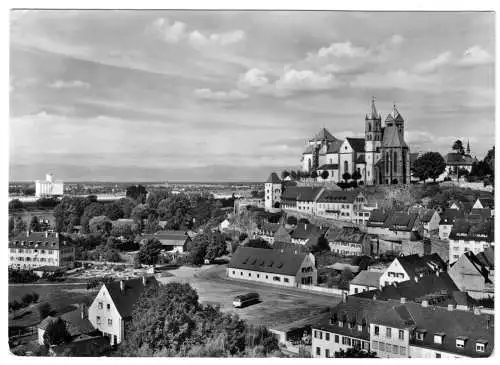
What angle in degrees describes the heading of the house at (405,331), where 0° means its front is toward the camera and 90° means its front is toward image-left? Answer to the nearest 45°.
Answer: approximately 45°

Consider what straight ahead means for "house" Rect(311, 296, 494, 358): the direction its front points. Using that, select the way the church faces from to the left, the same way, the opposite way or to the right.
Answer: to the right

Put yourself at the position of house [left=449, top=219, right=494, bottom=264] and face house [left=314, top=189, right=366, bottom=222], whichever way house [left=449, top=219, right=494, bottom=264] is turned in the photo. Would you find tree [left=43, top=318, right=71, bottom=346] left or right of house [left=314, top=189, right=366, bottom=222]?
left

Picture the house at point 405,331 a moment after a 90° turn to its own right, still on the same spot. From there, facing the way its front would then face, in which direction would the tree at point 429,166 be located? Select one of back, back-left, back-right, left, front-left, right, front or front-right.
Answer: front-right

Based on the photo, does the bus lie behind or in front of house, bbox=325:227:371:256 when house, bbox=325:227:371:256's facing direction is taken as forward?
in front

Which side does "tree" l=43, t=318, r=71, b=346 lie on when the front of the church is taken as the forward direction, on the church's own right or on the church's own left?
on the church's own left

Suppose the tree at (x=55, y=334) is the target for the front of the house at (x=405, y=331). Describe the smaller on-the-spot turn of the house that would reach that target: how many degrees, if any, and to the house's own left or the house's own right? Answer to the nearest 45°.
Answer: approximately 45° to the house's own right

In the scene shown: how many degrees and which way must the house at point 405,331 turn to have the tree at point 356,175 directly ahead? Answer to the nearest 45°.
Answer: approximately 135° to its right

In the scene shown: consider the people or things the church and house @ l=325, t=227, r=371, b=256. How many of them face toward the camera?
1

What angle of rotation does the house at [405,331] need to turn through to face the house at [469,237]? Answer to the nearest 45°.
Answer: approximately 180°

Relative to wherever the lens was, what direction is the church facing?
facing away from the viewer and to the left of the viewer
